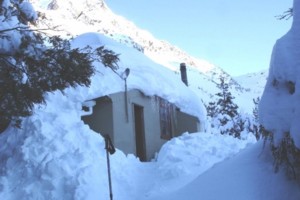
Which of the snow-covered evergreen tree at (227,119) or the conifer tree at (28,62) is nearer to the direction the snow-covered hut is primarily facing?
the conifer tree

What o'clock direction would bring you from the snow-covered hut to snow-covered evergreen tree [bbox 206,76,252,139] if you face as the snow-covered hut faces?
The snow-covered evergreen tree is roughly at 8 o'clock from the snow-covered hut.

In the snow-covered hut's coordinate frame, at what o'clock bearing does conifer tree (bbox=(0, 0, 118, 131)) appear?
The conifer tree is roughly at 2 o'clock from the snow-covered hut.

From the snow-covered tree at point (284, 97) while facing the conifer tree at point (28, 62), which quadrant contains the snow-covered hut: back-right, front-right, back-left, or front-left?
front-right

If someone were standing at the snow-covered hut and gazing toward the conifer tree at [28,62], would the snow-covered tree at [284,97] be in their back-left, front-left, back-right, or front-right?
front-left

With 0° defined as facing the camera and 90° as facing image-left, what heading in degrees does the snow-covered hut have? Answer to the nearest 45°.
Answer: approximately 315°

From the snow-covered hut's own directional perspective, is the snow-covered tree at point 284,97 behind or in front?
in front

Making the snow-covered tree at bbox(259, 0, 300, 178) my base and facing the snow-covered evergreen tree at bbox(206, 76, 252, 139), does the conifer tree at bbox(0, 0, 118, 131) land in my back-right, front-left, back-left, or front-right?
front-left
